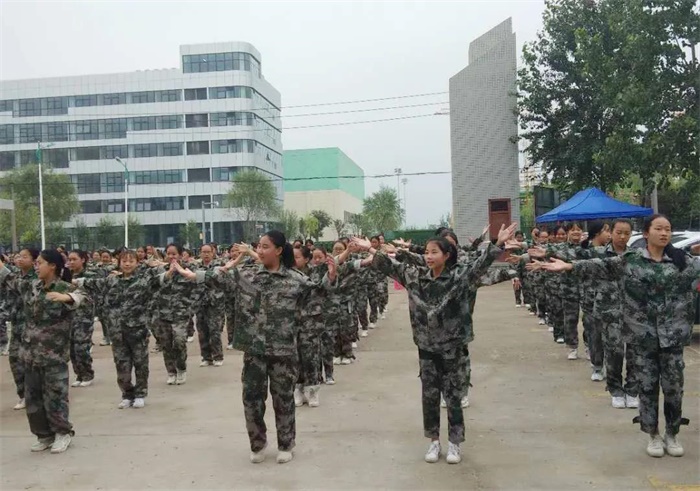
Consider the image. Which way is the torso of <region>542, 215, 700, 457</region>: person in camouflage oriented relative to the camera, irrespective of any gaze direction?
toward the camera

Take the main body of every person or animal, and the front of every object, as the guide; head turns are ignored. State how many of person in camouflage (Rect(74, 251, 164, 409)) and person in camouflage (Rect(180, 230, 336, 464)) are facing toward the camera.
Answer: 2

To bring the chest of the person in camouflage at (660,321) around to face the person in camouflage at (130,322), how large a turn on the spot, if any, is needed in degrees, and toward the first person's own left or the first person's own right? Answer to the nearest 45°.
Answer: approximately 90° to the first person's own right

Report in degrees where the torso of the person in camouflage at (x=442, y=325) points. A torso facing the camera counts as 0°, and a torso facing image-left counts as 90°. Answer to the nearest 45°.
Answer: approximately 0°

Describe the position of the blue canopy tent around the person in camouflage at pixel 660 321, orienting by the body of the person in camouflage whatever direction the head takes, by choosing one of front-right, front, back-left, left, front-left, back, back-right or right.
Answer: back

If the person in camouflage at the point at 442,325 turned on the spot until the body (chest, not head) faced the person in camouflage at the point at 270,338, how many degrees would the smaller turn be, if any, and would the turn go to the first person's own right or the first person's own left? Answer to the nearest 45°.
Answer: approximately 90° to the first person's own right

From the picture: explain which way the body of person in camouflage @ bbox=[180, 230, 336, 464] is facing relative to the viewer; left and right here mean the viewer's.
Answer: facing the viewer

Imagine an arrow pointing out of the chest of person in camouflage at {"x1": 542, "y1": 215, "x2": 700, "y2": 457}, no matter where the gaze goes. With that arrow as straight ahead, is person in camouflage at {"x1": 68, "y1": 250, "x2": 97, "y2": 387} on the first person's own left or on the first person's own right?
on the first person's own right

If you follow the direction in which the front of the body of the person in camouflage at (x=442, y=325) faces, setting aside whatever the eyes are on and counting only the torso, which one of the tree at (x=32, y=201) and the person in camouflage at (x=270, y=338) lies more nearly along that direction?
the person in camouflage

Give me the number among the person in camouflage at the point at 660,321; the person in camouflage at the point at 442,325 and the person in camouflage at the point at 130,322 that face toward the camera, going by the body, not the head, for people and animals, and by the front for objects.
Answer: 3

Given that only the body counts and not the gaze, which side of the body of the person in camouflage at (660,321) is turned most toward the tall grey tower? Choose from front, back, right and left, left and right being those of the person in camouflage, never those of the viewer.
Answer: back

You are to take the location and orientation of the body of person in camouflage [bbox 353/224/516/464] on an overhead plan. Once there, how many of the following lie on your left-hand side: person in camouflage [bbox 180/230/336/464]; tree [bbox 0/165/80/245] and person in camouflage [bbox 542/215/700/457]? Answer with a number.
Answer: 1
